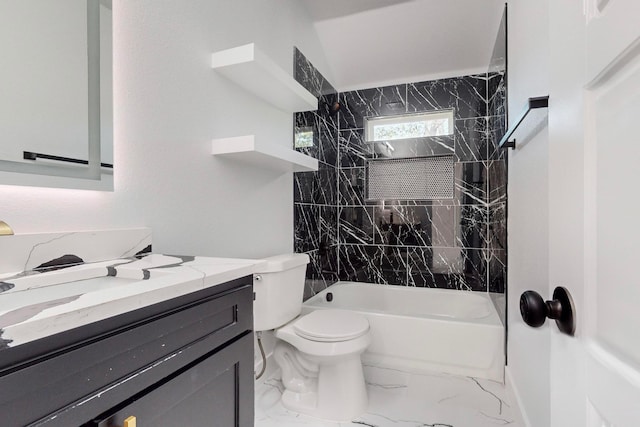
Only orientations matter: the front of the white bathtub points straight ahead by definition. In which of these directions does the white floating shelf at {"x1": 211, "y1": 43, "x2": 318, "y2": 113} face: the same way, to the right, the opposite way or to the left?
to the left

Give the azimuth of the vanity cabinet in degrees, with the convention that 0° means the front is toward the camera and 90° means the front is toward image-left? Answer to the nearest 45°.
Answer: approximately 315°

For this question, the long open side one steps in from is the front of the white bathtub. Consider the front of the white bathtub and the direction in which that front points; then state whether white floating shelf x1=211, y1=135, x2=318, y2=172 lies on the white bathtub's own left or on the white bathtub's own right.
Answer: on the white bathtub's own right

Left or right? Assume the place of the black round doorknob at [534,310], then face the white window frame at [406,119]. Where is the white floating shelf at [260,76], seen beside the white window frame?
left

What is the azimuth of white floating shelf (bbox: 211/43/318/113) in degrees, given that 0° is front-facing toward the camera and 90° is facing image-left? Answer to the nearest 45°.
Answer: approximately 315°

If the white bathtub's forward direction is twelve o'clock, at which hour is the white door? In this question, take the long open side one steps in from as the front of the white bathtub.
The white door is roughly at 12 o'clock from the white bathtub.
